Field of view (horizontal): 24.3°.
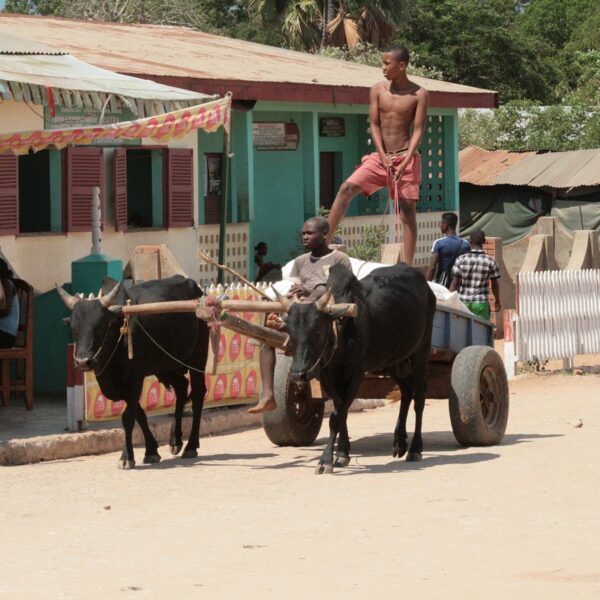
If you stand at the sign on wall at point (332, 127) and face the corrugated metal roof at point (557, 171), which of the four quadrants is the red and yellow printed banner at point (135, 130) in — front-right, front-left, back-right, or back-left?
back-right

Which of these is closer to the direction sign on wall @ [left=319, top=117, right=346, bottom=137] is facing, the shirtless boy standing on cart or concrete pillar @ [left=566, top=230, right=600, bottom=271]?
the shirtless boy standing on cart

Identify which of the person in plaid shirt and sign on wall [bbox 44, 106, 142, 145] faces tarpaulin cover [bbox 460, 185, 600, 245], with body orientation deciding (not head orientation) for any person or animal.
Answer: the person in plaid shirt

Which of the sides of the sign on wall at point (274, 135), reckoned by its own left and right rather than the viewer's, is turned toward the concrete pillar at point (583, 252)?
left

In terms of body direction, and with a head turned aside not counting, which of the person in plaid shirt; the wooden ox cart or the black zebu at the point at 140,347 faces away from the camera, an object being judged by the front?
the person in plaid shirt

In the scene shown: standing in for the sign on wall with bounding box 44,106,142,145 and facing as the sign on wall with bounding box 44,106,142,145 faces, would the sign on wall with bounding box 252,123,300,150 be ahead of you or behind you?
behind

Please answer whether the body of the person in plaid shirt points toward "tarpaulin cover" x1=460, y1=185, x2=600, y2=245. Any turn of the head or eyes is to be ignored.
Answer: yes

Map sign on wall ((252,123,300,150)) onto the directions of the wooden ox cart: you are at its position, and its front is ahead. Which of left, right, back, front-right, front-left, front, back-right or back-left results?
back-right

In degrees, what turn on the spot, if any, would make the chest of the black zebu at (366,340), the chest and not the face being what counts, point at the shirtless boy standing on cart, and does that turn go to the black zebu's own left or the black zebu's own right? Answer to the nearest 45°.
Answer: approximately 135° to the black zebu's own right

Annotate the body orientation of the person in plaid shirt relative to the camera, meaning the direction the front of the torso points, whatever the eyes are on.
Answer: away from the camera
